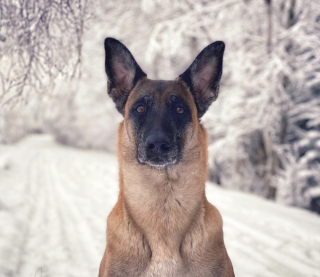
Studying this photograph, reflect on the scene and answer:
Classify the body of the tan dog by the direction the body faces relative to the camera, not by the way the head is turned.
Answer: toward the camera
